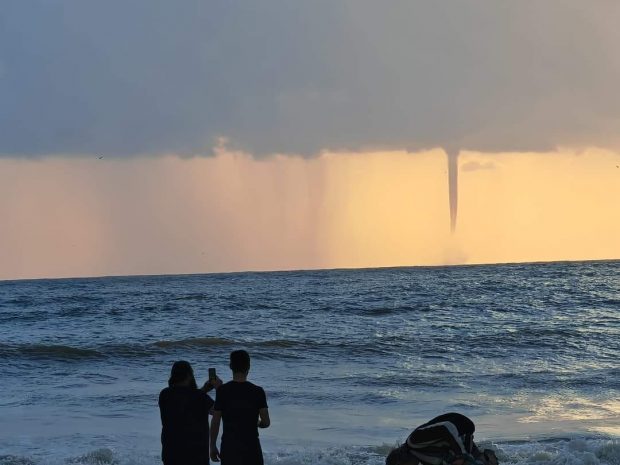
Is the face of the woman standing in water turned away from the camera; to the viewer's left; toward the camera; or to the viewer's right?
away from the camera

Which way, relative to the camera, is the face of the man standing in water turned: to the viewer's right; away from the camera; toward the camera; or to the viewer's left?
away from the camera

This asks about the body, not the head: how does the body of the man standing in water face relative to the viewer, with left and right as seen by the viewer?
facing away from the viewer
